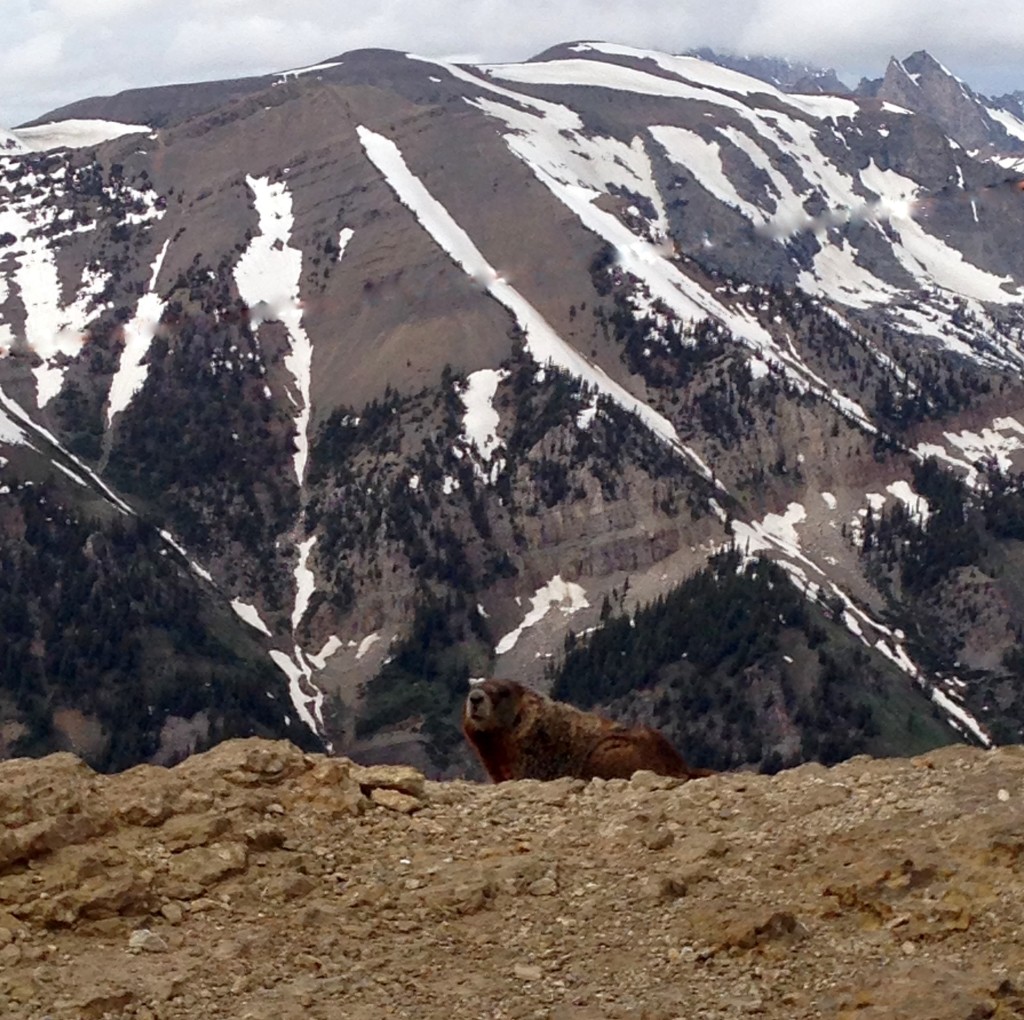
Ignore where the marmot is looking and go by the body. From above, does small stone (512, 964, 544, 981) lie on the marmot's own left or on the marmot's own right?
on the marmot's own left

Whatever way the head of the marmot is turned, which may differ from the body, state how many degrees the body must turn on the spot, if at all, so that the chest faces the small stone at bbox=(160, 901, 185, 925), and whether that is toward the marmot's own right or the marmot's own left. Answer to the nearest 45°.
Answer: approximately 90° to the marmot's own left

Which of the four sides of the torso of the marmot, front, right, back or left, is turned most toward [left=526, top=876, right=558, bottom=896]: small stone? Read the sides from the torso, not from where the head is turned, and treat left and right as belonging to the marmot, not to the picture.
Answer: left

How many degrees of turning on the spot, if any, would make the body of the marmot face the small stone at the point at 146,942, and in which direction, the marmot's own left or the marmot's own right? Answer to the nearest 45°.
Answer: approximately 90° to the marmot's own left

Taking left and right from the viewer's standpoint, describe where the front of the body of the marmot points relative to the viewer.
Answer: facing to the left of the viewer

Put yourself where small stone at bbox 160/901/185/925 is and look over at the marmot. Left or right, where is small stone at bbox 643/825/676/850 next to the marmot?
right

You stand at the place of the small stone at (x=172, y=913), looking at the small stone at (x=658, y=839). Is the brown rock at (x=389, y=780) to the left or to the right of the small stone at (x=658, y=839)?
left
